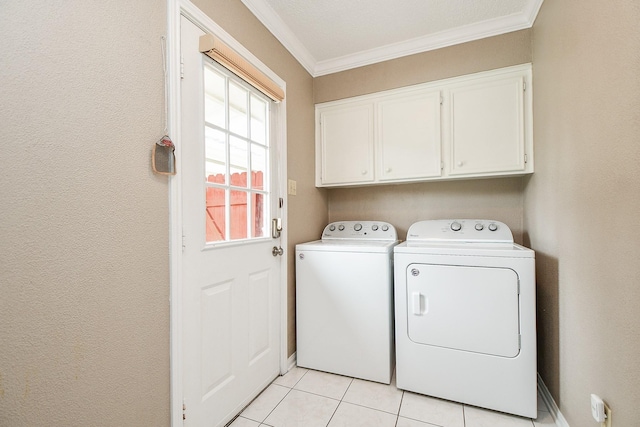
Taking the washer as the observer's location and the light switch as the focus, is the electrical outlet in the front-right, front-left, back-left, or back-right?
back-left

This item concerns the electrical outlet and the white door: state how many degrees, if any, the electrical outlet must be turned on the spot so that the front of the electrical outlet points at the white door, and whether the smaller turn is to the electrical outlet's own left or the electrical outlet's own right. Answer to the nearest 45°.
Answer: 0° — it already faces it

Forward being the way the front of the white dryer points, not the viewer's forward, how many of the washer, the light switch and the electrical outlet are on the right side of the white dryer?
2

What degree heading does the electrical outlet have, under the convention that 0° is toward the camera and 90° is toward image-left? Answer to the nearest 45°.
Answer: approximately 45°

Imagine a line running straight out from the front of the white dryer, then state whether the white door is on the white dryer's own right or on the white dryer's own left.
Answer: on the white dryer's own right

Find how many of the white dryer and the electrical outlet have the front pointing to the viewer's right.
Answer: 0

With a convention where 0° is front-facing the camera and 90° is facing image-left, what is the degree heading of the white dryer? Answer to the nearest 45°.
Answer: approximately 0°
